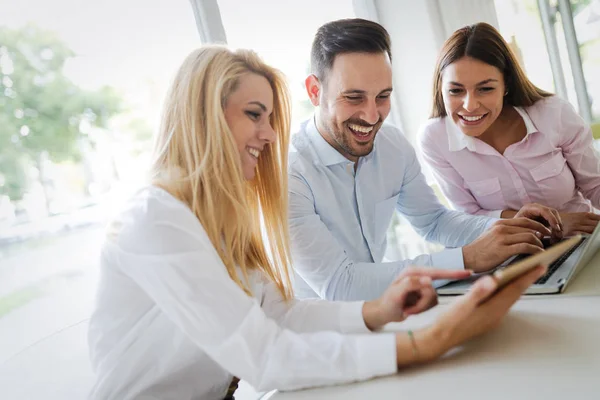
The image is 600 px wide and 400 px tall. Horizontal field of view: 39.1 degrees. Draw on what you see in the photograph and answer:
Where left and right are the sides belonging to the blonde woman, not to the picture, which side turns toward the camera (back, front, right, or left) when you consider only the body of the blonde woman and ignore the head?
right

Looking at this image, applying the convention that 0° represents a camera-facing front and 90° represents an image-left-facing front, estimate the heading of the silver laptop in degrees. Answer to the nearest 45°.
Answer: approximately 135°

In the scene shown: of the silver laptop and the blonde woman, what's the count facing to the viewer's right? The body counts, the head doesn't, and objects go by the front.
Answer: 1

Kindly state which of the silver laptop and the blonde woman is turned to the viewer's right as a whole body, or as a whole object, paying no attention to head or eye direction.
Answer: the blonde woman

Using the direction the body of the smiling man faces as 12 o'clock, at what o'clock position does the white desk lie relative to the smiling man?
The white desk is roughly at 1 o'clock from the smiling man.

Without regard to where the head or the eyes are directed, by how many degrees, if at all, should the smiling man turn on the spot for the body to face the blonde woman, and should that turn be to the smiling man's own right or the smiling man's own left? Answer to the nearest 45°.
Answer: approximately 45° to the smiling man's own right
